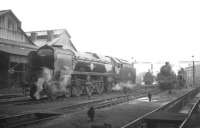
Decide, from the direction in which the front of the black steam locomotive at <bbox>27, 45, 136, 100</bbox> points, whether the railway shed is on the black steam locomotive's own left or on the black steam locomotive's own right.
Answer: on the black steam locomotive's own right

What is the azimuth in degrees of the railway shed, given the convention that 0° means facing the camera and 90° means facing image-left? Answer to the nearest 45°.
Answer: approximately 315°

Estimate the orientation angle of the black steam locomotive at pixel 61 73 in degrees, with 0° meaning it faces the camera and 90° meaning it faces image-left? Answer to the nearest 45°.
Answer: approximately 45°

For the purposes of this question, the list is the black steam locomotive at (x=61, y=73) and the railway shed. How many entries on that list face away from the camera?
0
